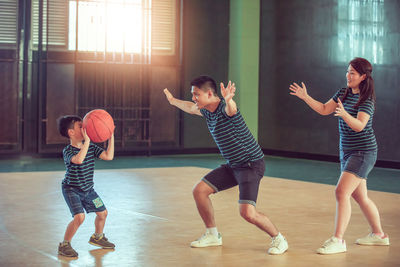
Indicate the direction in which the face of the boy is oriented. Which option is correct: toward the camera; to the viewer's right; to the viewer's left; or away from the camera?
to the viewer's right

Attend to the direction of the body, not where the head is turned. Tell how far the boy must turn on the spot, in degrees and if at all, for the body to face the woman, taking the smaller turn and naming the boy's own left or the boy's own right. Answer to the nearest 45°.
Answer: approximately 45° to the boy's own left

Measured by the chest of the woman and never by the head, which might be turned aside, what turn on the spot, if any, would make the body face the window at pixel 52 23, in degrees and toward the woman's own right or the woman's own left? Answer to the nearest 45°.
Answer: approximately 90° to the woman's own right

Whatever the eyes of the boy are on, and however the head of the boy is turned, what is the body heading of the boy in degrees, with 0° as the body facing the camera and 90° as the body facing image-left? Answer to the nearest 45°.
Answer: approximately 315°

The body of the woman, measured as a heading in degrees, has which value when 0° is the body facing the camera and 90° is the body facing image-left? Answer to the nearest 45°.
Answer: approximately 45°

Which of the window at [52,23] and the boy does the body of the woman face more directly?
the boy

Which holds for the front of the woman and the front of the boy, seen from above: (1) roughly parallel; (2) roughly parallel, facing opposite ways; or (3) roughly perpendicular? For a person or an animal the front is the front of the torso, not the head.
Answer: roughly perpendicular

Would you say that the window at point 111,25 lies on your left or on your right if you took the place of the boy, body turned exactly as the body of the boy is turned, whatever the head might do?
on your left
